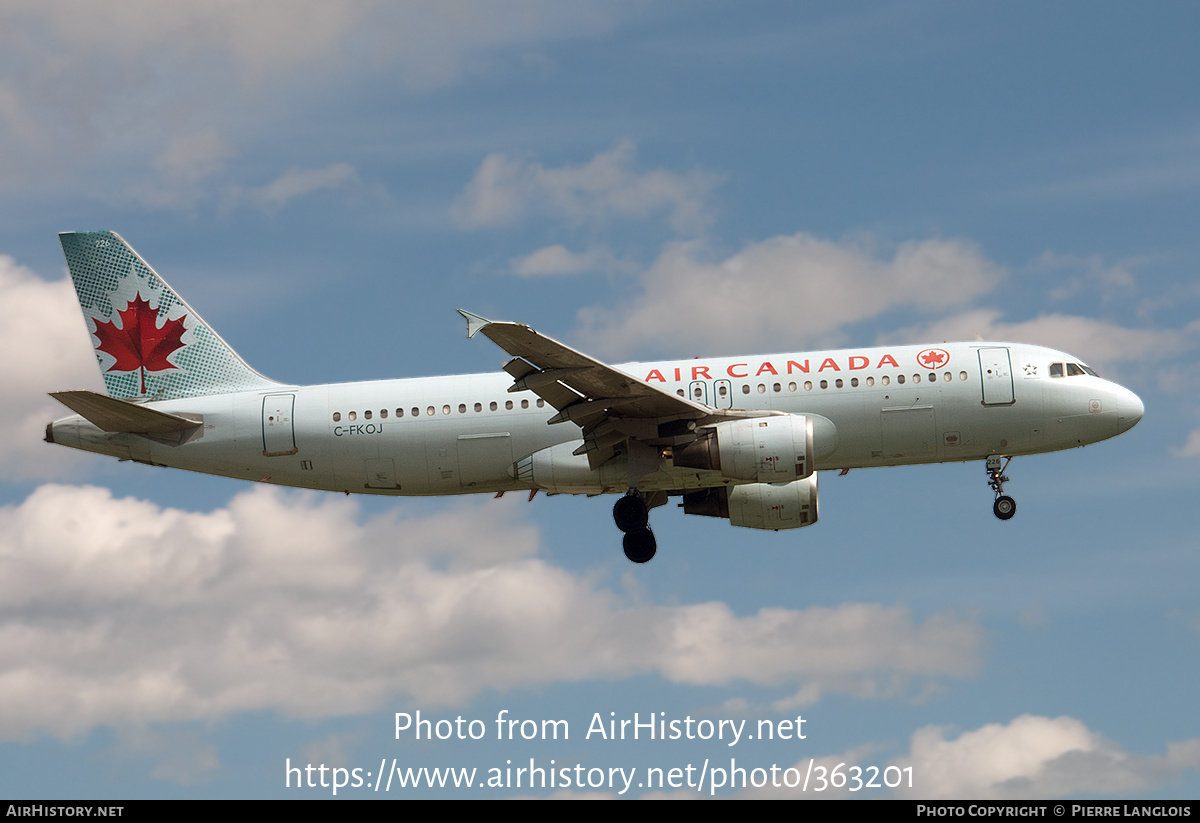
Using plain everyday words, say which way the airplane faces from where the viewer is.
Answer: facing to the right of the viewer
